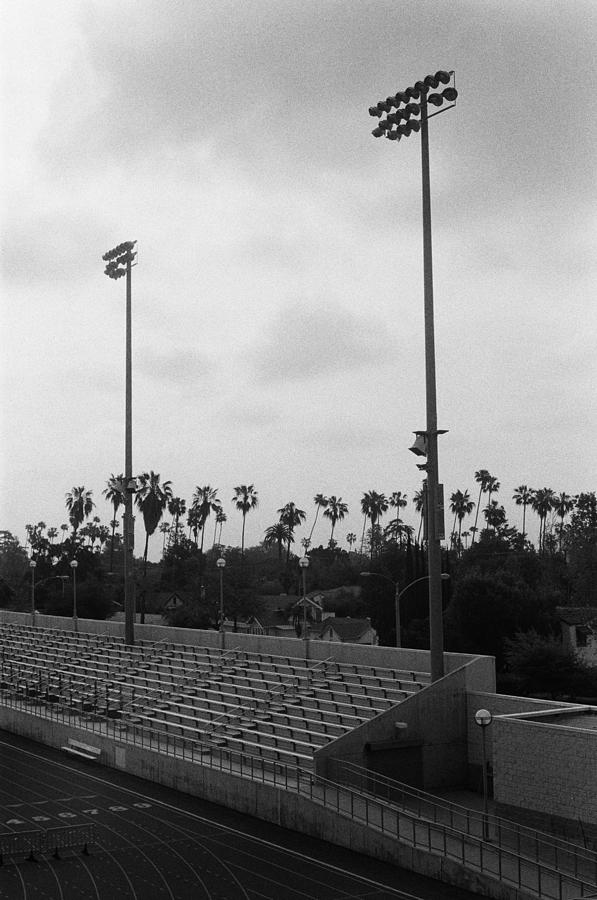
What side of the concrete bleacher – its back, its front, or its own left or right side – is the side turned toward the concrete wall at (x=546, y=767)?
left

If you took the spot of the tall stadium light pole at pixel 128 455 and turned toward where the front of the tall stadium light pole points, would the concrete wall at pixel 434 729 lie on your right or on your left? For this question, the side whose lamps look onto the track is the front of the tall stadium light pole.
on your left

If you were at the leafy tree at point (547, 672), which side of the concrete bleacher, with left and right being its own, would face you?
back

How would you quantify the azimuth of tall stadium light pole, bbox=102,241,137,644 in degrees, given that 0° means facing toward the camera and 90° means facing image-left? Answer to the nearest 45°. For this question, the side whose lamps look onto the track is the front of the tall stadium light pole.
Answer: approximately 45°

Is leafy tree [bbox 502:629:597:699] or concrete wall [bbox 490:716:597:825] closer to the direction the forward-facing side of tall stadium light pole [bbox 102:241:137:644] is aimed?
the concrete wall

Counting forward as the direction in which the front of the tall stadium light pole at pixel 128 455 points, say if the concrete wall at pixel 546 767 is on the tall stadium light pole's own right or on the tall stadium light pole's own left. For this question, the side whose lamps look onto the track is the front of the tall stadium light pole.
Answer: on the tall stadium light pole's own left

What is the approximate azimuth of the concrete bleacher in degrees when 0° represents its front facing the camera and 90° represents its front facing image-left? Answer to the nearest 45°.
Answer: approximately 45°

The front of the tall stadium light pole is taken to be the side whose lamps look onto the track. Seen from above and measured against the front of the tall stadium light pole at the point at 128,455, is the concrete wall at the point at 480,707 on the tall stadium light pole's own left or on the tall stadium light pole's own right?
on the tall stadium light pole's own left
